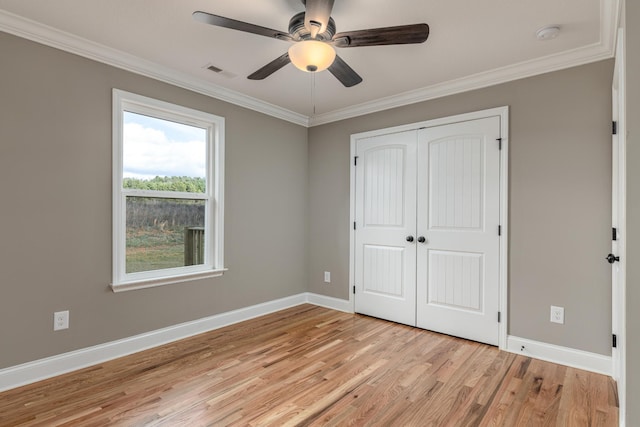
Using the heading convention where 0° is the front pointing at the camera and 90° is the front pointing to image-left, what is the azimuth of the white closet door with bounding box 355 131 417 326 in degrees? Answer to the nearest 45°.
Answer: approximately 45°

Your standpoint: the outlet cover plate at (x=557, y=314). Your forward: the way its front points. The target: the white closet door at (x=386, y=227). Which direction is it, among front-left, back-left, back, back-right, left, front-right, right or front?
right

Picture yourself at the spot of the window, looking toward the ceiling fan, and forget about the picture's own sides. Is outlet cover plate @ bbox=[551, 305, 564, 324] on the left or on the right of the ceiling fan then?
left

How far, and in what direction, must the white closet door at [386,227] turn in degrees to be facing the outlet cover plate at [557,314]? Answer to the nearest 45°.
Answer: approximately 90° to its left

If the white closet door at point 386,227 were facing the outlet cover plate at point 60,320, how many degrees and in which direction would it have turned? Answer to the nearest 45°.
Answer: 0° — it already faces it

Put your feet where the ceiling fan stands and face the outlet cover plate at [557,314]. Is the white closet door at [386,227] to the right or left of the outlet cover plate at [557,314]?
left

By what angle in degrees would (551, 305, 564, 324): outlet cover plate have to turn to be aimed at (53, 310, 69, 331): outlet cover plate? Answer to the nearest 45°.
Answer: approximately 45° to its right

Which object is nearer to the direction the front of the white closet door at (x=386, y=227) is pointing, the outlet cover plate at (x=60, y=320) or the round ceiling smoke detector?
the outlet cover plate
